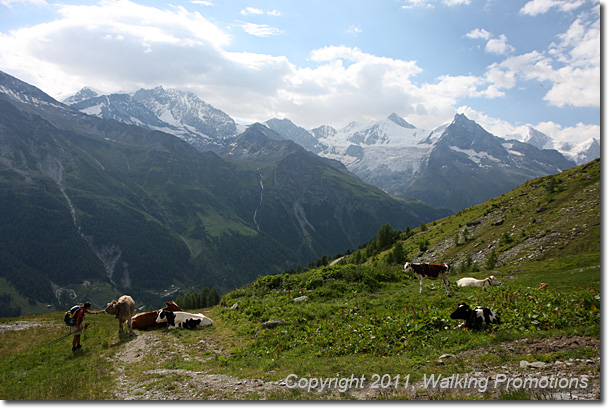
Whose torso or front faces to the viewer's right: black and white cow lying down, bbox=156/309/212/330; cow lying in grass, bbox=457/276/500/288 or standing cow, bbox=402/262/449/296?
the cow lying in grass

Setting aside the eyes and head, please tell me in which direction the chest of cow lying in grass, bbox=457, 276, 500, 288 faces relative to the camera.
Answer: to the viewer's right

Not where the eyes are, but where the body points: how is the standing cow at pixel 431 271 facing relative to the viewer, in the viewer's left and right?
facing to the left of the viewer

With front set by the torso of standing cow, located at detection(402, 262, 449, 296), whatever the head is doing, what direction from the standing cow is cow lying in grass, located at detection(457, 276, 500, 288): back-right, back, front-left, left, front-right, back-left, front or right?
back-right

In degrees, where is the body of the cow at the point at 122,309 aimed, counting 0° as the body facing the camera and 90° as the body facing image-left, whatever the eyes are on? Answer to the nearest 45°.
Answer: approximately 45°

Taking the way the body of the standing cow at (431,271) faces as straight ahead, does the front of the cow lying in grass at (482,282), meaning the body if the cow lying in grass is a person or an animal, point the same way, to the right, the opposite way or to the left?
the opposite way

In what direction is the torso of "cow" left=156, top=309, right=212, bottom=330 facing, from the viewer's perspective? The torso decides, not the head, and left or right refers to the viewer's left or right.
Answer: facing to the left of the viewer

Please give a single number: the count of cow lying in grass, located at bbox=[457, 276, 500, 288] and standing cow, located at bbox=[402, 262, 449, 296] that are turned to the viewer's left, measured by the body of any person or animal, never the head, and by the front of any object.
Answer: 1

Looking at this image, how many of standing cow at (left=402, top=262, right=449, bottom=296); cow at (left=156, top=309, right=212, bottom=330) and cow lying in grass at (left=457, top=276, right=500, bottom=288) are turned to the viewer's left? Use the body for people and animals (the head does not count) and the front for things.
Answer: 2

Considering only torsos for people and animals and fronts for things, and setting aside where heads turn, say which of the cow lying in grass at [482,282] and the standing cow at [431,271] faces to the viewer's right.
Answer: the cow lying in grass
